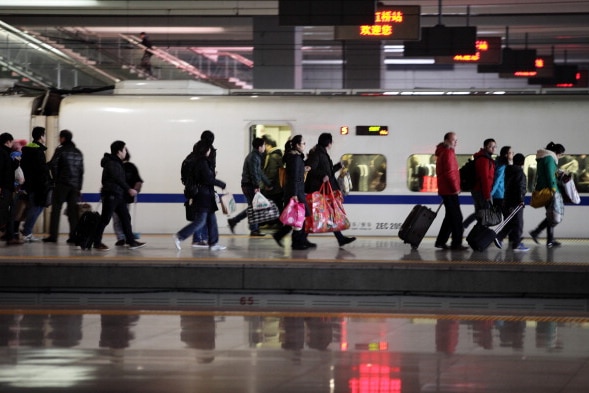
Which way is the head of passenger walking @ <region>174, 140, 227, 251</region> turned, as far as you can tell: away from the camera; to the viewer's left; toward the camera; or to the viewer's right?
to the viewer's right

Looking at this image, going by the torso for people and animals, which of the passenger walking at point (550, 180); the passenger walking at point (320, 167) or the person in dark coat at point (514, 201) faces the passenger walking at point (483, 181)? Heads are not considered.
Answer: the passenger walking at point (320, 167)

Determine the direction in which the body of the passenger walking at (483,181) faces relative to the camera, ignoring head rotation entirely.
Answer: to the viewer's right

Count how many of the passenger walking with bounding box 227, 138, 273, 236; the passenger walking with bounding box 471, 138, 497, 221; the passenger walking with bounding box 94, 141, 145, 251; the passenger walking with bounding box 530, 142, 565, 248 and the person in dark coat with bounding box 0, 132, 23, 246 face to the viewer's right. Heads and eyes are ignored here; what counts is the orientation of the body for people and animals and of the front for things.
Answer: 5

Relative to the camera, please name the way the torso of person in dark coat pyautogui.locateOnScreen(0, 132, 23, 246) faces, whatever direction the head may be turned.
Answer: to the viewer's right

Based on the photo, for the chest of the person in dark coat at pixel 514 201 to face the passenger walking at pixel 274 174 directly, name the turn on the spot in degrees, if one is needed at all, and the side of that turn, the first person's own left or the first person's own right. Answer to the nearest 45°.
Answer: approximately 180°

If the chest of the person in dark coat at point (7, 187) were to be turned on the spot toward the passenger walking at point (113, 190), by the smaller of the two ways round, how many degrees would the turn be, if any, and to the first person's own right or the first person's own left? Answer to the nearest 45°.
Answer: approximately 45° to the first person's own right

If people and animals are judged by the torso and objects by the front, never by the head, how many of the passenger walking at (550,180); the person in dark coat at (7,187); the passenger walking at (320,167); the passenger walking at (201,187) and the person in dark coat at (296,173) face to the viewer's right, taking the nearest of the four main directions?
5

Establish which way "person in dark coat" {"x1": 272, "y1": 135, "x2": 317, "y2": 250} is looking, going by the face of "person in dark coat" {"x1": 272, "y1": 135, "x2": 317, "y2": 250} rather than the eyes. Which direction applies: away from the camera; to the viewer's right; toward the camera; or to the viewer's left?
to the viewer's right

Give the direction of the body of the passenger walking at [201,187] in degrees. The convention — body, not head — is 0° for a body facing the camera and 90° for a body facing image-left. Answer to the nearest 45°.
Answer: approximately 270°

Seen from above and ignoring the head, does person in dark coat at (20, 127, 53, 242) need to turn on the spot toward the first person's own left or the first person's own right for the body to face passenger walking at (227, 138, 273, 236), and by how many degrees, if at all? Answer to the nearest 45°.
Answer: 0° — they already face them

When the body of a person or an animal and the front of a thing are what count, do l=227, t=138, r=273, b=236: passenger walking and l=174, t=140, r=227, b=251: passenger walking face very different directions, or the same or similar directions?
same or similar directions

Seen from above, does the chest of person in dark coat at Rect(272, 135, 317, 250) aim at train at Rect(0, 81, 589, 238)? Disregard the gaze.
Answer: no

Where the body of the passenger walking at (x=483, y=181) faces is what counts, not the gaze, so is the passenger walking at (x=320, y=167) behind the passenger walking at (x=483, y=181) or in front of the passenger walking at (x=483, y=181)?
behind

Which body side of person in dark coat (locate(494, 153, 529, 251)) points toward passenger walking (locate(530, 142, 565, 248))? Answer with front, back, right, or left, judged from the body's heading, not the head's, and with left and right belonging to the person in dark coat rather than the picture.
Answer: front

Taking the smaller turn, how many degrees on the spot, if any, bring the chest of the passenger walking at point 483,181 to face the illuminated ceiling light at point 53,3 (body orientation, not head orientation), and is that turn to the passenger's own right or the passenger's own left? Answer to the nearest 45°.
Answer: approximately 135° to the passenger's own left

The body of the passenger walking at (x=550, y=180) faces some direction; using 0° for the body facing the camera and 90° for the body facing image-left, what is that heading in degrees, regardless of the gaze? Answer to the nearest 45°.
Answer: approximately 270°

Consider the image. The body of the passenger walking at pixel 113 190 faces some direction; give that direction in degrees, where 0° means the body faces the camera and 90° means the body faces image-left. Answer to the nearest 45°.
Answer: approximately 270°
